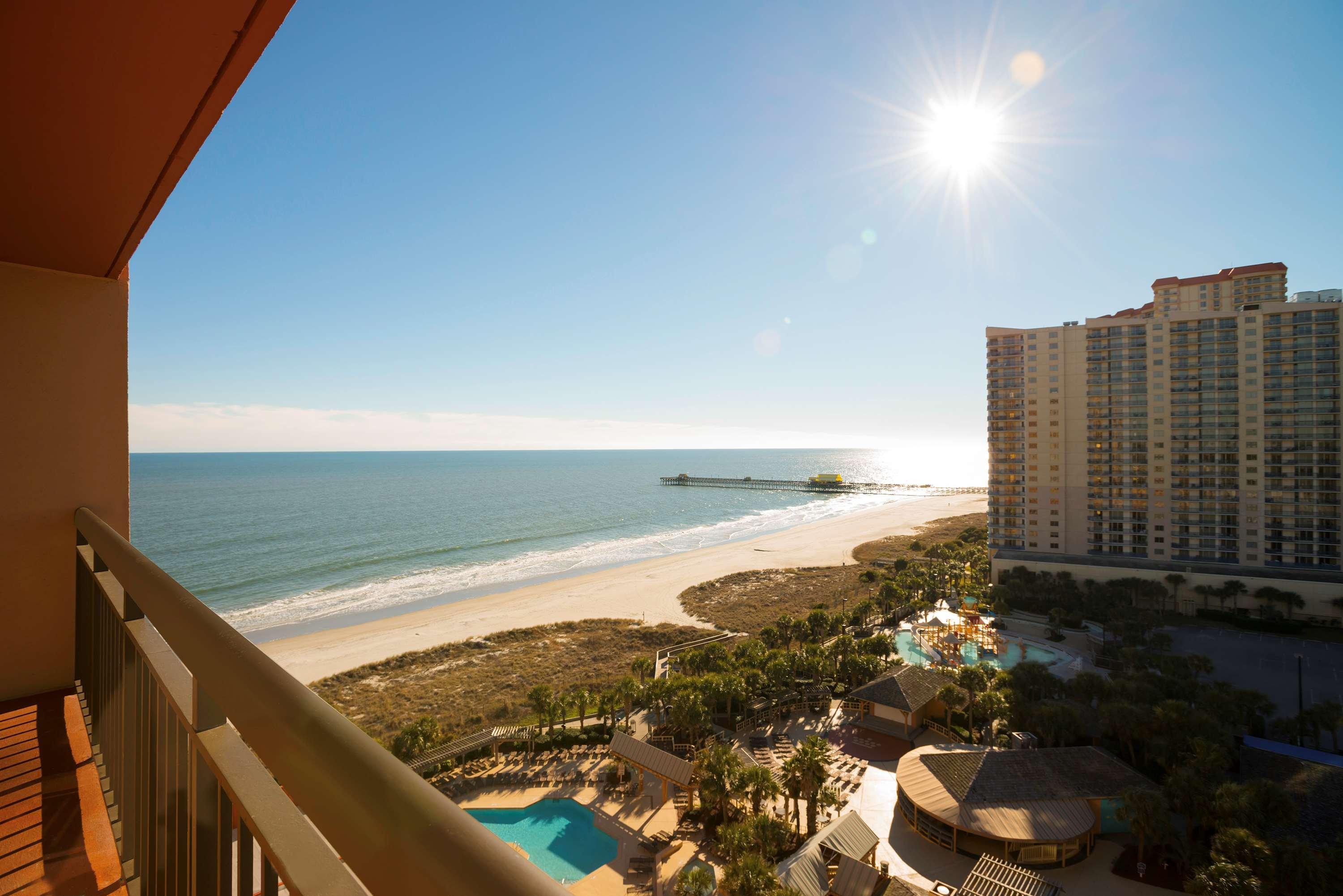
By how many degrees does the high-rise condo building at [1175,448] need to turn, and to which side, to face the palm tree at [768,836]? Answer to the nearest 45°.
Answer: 0° — it already faces it

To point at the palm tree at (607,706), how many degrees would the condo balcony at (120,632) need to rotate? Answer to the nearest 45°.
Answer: approximately 45° to its left

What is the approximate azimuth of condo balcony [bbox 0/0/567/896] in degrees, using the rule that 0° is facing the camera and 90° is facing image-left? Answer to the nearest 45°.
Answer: approximately 270°

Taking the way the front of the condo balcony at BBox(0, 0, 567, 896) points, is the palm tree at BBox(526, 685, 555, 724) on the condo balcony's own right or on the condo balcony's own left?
on the condo balcony's own left

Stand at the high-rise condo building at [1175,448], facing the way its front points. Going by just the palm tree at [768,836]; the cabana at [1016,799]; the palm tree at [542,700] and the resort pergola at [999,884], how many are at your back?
0

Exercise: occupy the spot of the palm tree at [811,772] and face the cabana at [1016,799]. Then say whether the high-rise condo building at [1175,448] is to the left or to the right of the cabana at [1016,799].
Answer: left

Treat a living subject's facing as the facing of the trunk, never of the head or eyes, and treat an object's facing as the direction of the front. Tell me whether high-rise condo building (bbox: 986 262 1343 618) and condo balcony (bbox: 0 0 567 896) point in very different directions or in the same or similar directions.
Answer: very different directions

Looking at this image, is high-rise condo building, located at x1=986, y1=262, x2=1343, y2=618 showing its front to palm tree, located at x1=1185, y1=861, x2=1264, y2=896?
yes

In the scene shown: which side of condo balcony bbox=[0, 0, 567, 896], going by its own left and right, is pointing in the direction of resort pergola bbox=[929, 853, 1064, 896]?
front

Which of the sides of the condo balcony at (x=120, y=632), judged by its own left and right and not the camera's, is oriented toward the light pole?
front

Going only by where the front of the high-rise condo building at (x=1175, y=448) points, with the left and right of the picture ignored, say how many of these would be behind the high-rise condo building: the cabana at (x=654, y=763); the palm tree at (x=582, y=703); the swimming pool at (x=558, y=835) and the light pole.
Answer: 0

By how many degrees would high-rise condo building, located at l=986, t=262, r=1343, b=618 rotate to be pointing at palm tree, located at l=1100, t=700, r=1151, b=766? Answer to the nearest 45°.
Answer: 0° — it already faces it

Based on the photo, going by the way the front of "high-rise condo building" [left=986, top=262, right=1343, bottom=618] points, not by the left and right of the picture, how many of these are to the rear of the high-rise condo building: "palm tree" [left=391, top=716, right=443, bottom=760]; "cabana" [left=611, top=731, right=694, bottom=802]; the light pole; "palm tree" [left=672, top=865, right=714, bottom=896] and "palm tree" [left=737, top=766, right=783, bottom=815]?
0

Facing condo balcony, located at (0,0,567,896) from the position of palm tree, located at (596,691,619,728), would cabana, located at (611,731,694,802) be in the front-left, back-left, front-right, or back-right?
front-left
